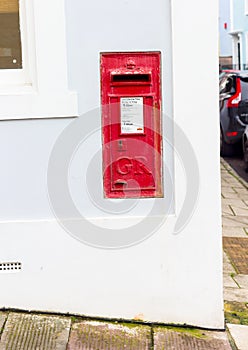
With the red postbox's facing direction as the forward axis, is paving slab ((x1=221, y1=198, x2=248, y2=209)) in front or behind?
behind

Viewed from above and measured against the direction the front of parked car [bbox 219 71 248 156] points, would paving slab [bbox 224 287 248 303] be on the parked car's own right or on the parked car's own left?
on the parked car's own left

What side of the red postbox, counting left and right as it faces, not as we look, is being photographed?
front

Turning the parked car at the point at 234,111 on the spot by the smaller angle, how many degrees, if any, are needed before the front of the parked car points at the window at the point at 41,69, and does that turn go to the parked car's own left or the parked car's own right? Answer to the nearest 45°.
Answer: approximately 135° to the parked car's own left

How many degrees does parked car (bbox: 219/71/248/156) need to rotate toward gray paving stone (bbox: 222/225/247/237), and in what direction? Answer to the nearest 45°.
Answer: approximately 135° to its left

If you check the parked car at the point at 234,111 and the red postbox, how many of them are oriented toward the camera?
1

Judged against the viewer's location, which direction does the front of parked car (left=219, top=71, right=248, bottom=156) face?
facing away from the viewer and to the left of the viewer

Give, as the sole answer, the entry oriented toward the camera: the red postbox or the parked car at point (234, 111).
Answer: the red postbox

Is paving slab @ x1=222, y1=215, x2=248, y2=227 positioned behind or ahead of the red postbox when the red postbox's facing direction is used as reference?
behind

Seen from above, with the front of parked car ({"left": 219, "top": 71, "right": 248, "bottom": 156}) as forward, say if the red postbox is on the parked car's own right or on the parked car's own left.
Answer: on the parked car's own left

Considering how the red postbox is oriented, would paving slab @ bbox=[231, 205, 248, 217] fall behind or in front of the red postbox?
behind
